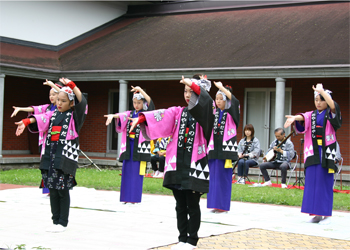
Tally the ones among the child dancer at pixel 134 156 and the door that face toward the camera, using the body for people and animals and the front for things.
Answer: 2

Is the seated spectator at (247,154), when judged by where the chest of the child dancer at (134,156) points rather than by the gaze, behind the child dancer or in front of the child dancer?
behind

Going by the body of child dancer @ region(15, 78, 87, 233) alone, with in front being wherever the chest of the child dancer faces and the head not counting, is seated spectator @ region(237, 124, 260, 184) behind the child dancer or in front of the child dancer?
behind

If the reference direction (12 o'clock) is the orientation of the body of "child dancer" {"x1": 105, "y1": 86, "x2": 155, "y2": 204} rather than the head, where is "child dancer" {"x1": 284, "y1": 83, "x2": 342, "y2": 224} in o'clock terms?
"child dancer" {"x1": 284, "y1": 83, "x2": 342, "y2": 224} is roughly at 10 o'clock from "child dancer" {"x1": 105, "y1": 86, "x2": 155, "y2": 204}.

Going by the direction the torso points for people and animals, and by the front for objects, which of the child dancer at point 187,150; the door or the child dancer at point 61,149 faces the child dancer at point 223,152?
the door

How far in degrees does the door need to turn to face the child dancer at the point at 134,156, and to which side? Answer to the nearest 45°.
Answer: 0° — it already faces them

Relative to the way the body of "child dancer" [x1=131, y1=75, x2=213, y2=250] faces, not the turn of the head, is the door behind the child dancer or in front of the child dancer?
behind

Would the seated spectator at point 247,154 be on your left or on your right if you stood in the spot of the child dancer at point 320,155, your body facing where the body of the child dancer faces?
on your right

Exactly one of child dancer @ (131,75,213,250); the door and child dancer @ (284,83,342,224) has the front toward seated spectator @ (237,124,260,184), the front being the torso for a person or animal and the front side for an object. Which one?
the door

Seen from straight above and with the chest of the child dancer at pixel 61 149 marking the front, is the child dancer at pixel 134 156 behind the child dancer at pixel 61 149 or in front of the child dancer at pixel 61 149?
behind
